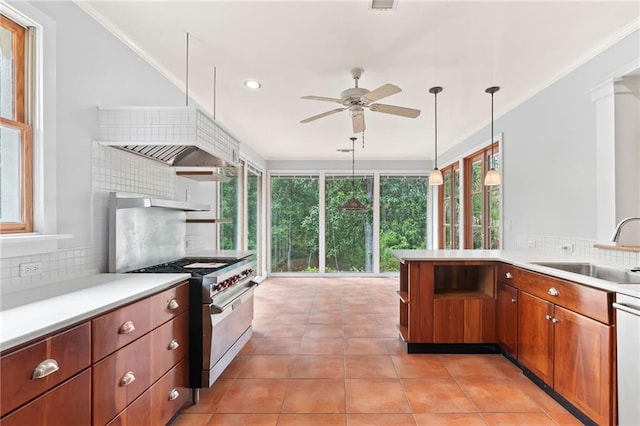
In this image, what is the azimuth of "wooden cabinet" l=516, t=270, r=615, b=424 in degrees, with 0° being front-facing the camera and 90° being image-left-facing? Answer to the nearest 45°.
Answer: approximately 45°

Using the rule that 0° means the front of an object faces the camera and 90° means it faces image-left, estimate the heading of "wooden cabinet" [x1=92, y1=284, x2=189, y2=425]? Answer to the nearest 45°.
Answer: approximately 315°

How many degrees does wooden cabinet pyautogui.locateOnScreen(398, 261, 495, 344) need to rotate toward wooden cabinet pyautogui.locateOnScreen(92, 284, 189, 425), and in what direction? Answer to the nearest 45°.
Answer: approximately 45° to its right

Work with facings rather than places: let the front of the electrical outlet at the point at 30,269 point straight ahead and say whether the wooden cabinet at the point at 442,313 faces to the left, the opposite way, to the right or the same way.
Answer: to the right

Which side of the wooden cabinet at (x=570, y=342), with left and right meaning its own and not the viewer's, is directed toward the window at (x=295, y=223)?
right

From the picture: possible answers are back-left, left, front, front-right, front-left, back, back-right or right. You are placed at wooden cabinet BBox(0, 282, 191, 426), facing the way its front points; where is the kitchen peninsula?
front-left

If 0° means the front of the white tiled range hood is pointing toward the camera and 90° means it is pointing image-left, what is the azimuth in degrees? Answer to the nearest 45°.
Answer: approximately 315°

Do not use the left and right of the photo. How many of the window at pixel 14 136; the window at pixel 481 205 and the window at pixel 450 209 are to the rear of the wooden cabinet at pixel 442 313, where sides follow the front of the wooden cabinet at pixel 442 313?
2

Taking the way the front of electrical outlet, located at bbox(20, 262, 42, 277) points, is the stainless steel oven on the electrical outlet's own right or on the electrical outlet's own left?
on the electrical outlet's own left

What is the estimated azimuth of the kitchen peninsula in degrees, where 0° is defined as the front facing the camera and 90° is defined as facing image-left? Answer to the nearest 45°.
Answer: approximately 45°

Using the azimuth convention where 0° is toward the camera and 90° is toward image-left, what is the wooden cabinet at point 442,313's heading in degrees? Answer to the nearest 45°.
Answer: approximately 0°
